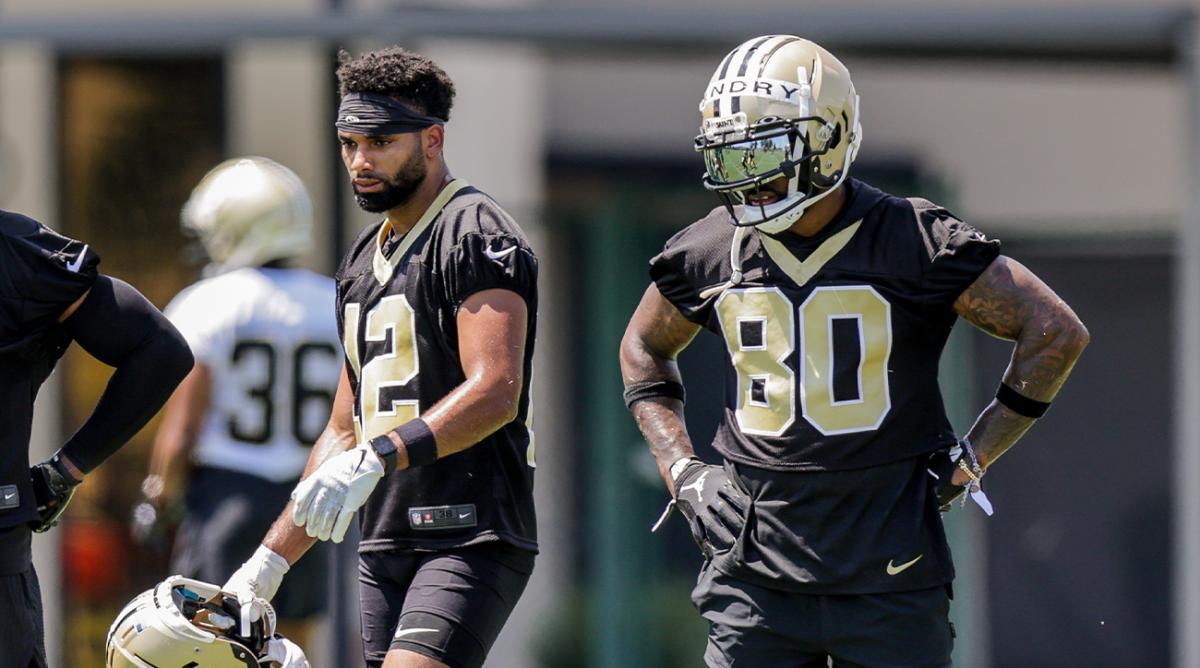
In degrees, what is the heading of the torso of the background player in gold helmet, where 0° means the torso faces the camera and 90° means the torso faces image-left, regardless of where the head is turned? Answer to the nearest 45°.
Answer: approximately 135°

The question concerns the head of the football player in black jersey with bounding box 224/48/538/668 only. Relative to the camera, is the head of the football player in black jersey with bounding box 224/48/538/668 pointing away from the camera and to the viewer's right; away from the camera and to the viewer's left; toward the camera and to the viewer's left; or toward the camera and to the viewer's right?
toward the camera and to the viewer's left

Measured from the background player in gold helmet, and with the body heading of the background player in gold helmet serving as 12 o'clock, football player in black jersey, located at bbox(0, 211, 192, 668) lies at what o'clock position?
The football player in black jersey is roughly at 8 o'clock from the background player in gold helmet.

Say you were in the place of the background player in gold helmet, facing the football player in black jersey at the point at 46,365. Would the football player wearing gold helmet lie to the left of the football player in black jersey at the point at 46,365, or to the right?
left

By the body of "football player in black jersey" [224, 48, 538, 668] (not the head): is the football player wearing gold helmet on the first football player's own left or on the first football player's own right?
on the first football player's own left

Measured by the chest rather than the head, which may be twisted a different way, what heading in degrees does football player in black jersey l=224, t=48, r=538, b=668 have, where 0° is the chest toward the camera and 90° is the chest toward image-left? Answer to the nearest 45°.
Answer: approximately 45°

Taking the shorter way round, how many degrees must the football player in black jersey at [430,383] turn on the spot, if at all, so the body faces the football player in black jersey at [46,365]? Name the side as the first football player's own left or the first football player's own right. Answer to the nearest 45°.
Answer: approximately 45° to the first football player's own right

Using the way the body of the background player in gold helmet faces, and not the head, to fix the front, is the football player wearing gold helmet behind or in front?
behind
